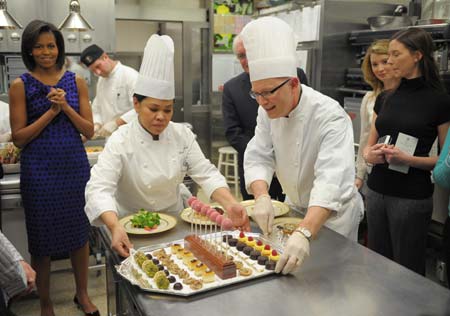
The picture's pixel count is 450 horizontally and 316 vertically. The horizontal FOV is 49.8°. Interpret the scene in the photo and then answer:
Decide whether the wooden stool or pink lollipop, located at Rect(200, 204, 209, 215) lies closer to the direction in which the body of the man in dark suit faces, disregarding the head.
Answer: the pink lollipop

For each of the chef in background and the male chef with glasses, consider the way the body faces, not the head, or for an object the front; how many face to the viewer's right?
0

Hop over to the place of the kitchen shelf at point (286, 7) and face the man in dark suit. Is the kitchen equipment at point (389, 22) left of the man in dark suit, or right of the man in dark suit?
left

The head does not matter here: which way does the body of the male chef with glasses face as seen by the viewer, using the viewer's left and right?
facing the viewer and to the left of the viewer

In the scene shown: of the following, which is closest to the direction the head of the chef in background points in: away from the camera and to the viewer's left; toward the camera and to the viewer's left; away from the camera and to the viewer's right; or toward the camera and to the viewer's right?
toward the camera and to the viewer's left

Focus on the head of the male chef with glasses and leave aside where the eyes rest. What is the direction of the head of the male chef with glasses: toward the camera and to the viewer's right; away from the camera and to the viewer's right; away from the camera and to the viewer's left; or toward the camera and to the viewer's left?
toward the camera and to the viewer's left

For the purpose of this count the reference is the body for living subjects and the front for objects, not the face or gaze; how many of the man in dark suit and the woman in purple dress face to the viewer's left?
0

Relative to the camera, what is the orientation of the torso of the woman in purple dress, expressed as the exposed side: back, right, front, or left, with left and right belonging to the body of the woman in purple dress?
front

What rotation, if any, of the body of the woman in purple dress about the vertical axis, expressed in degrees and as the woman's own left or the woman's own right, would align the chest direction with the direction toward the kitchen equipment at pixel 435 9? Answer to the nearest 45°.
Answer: approximately 90° to the woman's own left

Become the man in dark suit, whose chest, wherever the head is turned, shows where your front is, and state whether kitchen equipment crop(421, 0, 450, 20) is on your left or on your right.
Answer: on your left

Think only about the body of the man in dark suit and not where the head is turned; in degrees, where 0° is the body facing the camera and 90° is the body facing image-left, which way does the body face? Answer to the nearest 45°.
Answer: approximately 315°

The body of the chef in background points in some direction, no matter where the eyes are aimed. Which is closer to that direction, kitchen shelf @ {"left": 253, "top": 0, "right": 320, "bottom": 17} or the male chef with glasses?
the male chef with glasses
